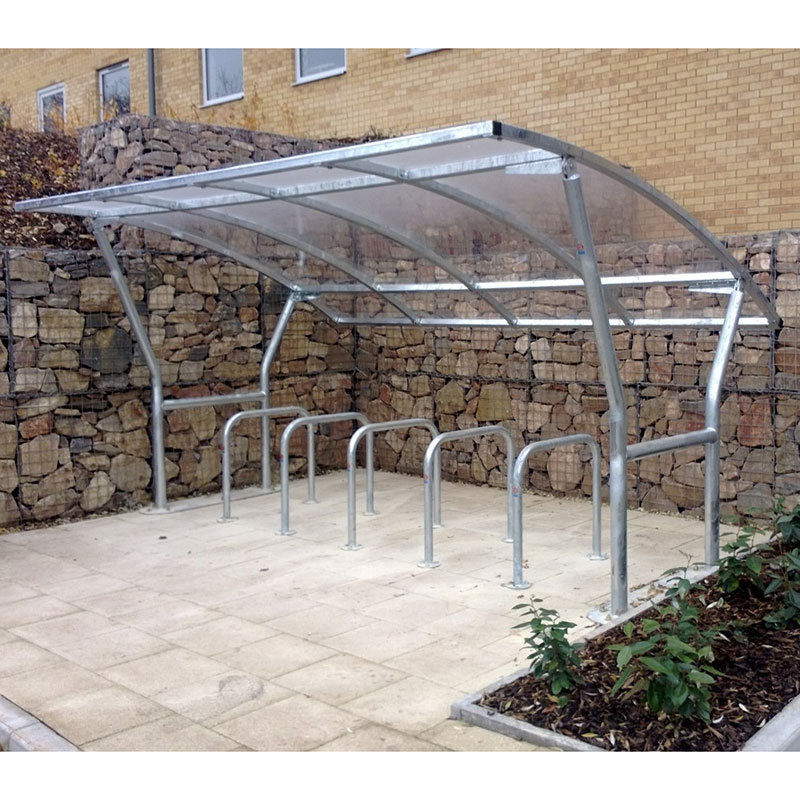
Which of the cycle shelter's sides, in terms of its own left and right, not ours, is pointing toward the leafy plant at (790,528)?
left

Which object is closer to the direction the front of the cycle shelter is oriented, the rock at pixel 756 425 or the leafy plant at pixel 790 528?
the leafy plant

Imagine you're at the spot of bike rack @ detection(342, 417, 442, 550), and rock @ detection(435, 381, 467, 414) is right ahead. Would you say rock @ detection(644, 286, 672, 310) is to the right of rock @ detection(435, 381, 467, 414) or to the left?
right

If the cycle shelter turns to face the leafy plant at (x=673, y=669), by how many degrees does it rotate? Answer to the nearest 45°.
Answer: approximately 45° to its left

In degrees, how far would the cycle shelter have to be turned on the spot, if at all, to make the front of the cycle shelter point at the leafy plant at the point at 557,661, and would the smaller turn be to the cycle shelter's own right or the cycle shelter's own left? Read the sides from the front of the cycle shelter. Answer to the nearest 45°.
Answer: approximately 45° to the cycle shelter's own left

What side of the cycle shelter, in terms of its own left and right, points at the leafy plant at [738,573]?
left
